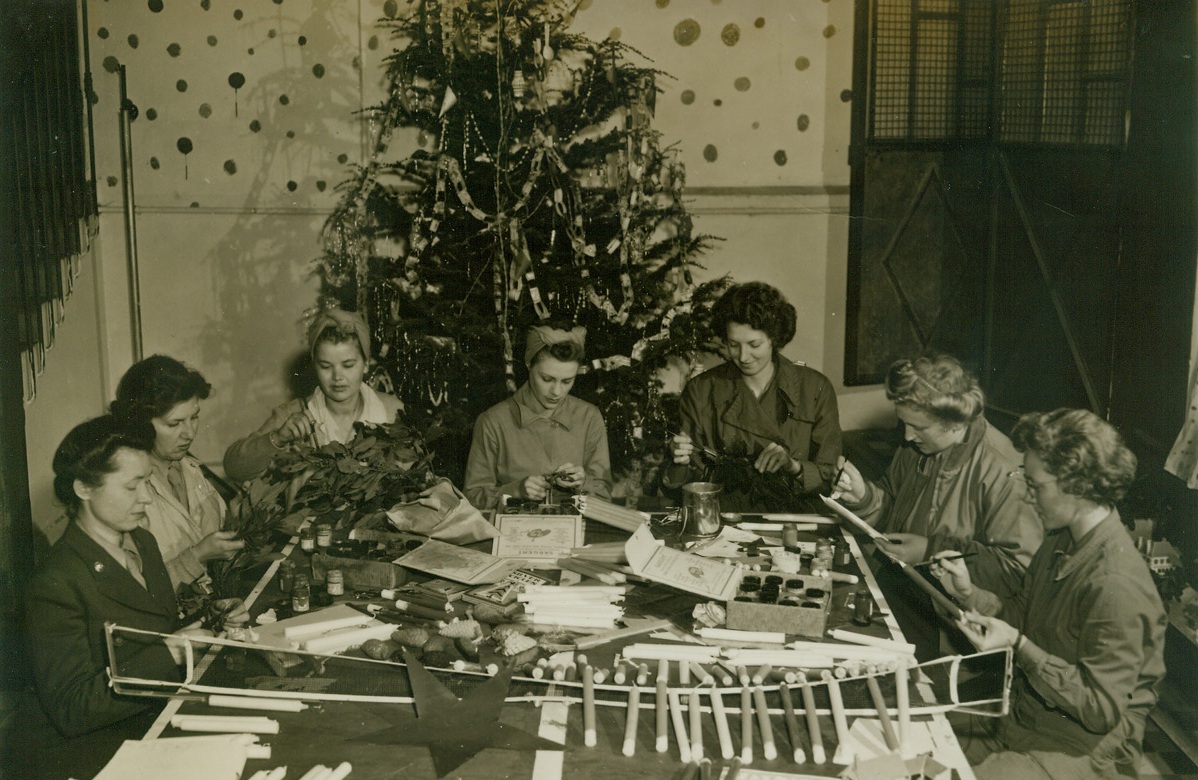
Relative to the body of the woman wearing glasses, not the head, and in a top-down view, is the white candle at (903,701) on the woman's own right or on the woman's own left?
on the woman's own left

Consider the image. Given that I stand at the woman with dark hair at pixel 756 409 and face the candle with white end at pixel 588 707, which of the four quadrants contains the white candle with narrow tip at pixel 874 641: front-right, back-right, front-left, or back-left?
front-left

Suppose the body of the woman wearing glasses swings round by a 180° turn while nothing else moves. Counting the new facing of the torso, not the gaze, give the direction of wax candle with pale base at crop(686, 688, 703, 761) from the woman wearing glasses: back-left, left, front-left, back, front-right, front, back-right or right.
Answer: back-right

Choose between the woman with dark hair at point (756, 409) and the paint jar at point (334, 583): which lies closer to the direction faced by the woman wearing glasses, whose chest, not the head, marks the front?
the paint jar

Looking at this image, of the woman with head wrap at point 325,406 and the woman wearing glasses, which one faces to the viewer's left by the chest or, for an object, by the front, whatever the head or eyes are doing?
the woman wearing glasses

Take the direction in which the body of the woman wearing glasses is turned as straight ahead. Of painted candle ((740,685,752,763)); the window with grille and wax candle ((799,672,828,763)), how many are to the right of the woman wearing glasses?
1

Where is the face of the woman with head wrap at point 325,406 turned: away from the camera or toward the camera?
toward the camera

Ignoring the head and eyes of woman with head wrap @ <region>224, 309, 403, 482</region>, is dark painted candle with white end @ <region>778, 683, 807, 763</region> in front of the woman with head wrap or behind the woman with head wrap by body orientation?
in front

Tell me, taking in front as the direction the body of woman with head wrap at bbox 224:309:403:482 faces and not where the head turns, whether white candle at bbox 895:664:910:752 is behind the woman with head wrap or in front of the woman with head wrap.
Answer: in front

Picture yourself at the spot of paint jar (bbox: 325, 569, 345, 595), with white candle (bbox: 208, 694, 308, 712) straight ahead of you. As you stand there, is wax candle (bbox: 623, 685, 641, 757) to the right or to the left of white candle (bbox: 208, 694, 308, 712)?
left

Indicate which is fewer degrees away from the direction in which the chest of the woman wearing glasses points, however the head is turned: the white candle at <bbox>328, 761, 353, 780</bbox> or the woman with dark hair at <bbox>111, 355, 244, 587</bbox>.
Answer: the woman with dark hair

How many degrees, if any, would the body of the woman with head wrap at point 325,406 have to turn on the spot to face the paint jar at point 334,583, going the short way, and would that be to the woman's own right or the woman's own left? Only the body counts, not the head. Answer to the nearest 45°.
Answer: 0° — they already face it

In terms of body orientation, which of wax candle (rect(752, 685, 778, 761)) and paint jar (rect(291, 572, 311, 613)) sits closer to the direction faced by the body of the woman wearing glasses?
the paint jar

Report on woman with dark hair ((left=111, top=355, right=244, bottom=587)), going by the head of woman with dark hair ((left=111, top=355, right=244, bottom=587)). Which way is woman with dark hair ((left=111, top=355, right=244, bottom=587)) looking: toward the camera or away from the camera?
toward the camera

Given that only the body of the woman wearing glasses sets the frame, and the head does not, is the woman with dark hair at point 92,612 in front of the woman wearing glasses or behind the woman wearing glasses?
in front

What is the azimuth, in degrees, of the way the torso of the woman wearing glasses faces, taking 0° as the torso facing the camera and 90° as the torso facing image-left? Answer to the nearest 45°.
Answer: approximately 90°

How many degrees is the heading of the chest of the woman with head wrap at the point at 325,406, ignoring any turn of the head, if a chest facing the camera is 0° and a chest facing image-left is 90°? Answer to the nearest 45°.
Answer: approximately 0°

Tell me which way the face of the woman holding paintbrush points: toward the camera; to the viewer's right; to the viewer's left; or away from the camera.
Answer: to the viewer's left

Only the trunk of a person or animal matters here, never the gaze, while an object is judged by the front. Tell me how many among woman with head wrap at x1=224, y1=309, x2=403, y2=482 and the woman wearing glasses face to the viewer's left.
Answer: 1

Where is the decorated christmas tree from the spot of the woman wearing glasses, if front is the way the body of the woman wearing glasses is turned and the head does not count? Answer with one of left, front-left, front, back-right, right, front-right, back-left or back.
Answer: front-right
